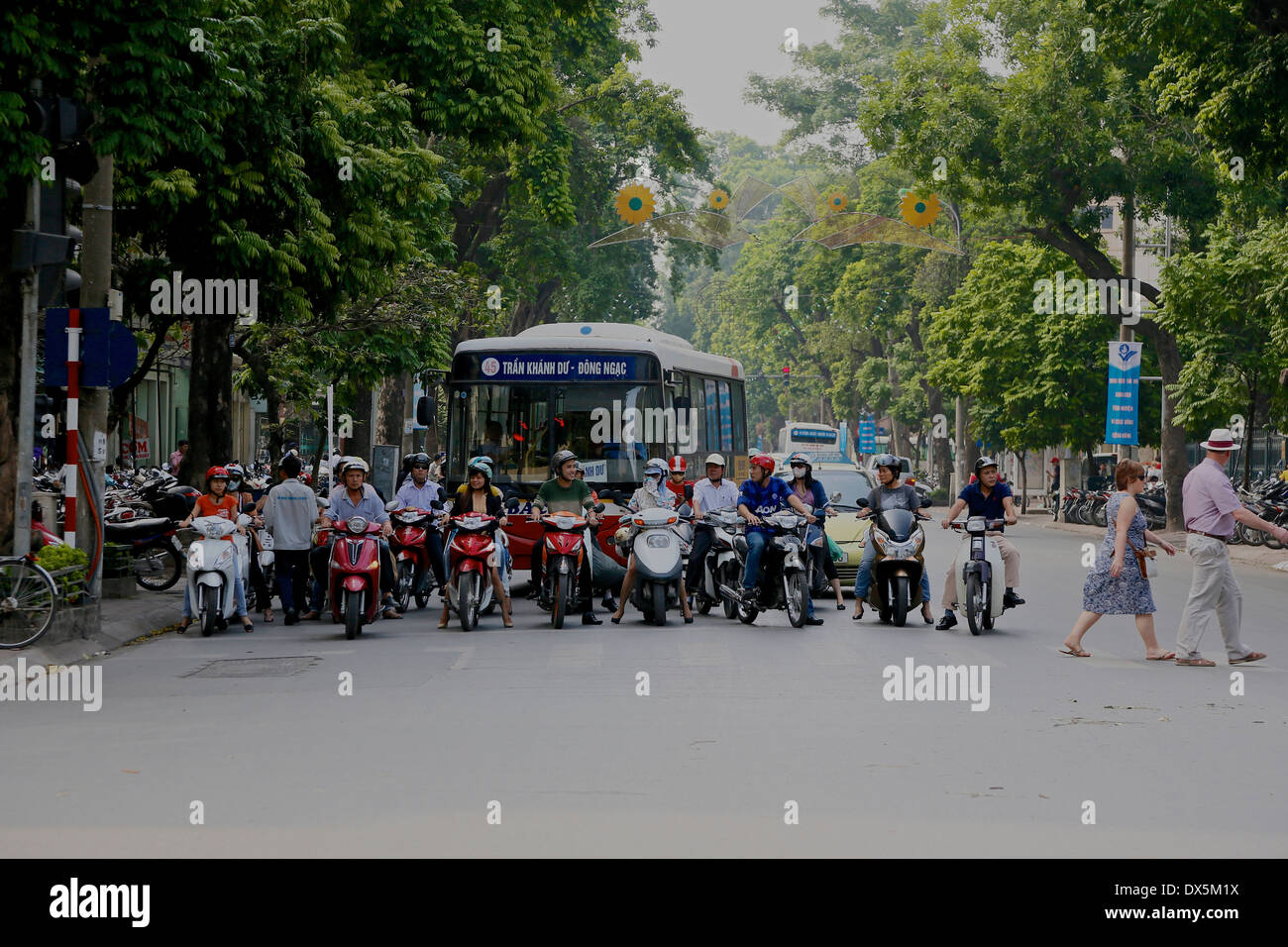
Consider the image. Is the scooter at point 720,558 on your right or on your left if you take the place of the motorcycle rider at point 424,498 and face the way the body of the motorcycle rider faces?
on your left

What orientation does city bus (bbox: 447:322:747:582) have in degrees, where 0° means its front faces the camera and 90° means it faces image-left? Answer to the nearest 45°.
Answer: approximately 0°

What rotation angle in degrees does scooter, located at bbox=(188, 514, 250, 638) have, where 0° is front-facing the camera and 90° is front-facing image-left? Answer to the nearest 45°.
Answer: approximately 0°
